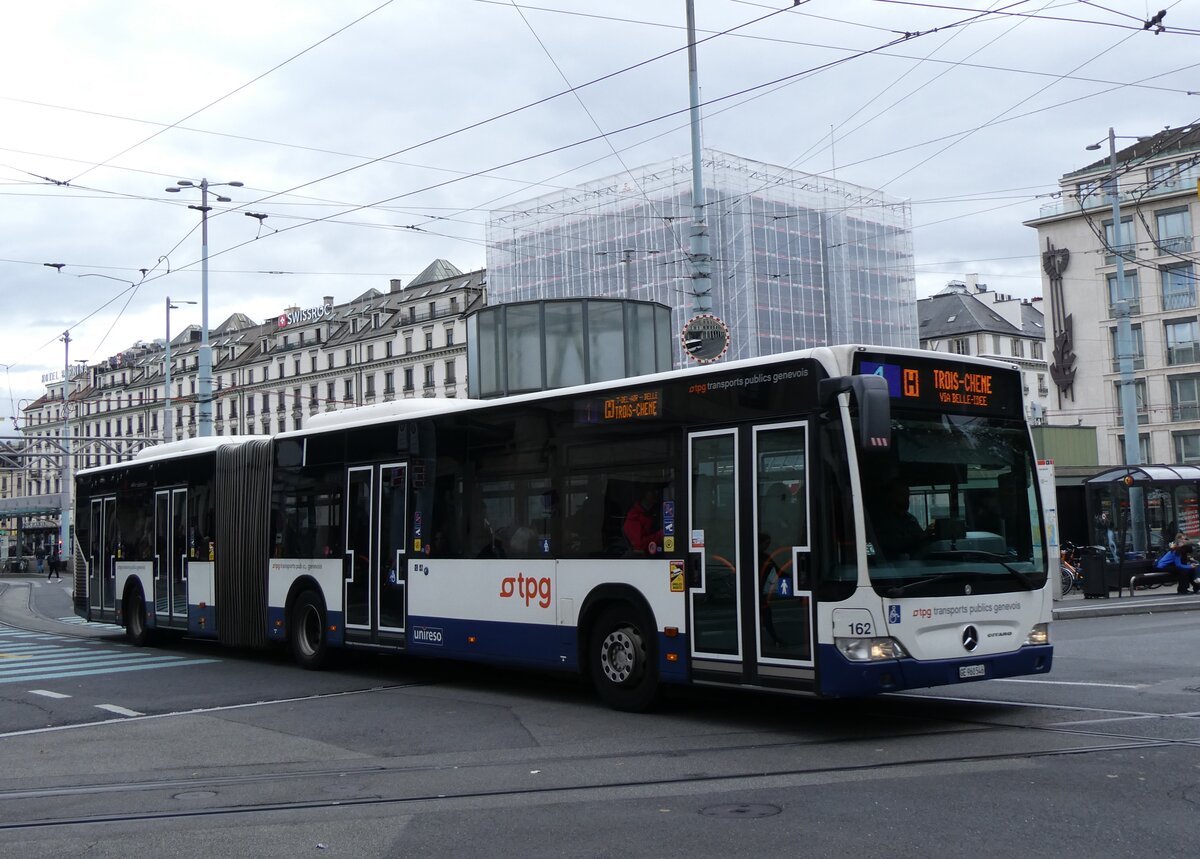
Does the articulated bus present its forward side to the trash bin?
no

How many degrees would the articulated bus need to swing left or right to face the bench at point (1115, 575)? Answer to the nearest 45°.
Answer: approximately 90° to its left

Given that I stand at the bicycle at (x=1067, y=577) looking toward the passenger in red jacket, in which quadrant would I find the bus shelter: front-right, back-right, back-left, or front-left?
back-left

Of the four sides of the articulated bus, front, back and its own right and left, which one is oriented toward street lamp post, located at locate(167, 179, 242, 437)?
back

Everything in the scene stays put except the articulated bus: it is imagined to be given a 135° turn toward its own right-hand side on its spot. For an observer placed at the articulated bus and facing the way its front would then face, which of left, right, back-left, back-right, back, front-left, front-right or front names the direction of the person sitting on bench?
back-right

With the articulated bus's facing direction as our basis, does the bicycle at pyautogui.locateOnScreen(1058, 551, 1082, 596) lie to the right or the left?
on its left

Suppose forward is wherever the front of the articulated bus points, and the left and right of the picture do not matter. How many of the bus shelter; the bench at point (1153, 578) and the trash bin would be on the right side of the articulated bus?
0

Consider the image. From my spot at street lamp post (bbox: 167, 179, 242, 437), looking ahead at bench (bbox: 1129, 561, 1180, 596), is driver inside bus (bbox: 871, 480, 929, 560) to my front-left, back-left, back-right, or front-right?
front-right

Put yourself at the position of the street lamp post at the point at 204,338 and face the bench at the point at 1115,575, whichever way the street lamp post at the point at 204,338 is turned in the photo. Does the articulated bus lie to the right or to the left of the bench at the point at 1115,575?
right

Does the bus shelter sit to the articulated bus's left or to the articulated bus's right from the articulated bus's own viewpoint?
on its left

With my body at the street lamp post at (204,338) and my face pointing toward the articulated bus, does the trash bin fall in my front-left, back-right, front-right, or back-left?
front-left
